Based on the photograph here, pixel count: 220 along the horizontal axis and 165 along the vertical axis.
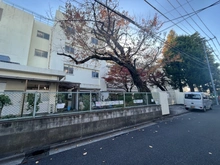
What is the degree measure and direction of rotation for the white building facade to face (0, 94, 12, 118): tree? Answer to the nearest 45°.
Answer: approximately 45° to its right

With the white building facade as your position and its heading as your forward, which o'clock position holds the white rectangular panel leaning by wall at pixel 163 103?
The white rectangular panel leaning by wall is roughly at 12 o'clock from the white building facade.

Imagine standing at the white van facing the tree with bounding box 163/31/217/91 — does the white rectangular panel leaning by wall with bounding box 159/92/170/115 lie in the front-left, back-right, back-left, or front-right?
back-left

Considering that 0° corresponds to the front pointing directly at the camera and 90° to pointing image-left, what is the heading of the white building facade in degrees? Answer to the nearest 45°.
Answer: approximately 315°

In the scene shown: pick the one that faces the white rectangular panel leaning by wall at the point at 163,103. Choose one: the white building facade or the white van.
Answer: the white building facade
